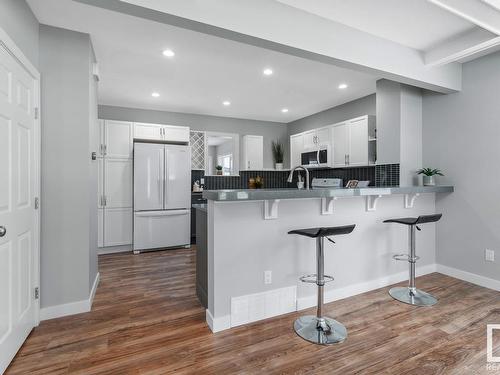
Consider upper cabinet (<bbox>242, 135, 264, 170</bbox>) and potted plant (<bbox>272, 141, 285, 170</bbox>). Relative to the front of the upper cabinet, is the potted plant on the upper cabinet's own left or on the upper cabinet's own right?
on the upper cabinet's own left

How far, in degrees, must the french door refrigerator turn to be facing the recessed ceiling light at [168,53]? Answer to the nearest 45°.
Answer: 0° — it already faces it

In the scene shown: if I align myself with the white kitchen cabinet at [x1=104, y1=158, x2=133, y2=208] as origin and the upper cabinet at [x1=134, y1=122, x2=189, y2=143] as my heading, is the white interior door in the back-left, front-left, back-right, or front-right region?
back-right

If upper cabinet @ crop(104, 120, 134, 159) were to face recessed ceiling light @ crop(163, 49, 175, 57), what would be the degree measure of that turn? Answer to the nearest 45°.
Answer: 0° — it already faces it

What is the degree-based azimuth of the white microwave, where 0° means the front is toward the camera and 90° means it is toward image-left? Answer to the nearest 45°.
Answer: approximately 45°

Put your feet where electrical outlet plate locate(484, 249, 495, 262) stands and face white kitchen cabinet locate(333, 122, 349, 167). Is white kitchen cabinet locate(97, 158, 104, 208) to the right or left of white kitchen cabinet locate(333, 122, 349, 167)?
left

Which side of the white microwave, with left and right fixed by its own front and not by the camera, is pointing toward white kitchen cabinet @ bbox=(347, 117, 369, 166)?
left

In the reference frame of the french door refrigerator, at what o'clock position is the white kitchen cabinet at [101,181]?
The white kitchen cabinet is roughly at 3 o'clock from the french door refrigerator.

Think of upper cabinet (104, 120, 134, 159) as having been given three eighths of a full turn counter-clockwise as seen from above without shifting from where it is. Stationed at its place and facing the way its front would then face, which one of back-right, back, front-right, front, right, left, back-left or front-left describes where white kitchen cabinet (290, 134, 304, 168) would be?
front-right
